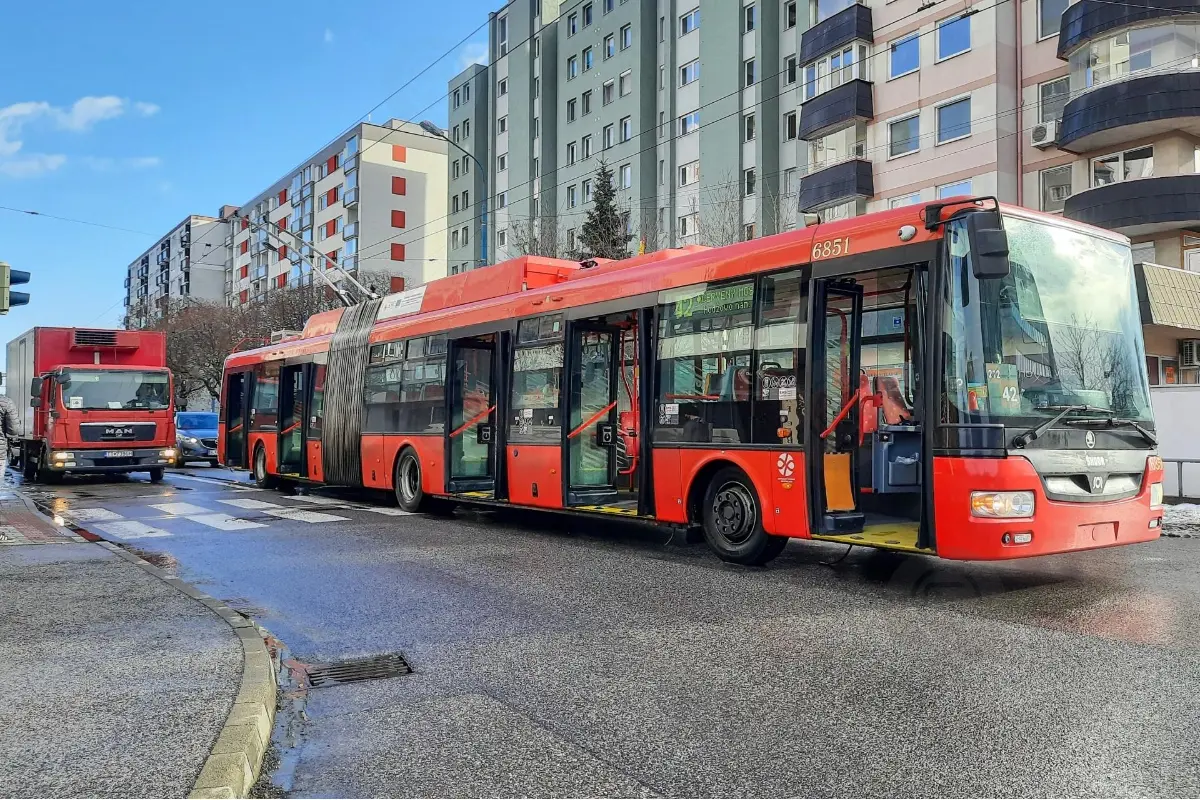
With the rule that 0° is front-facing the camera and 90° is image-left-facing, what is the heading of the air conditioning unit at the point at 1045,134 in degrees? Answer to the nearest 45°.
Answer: approximately 45°

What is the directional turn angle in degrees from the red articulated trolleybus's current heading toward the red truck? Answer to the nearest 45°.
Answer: approximately 180°

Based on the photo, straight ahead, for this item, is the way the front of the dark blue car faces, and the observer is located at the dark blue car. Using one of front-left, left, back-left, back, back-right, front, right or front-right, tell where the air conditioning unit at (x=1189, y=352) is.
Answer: front-left

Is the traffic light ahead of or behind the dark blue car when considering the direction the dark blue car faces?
ahead

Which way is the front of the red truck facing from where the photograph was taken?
facing the viewer

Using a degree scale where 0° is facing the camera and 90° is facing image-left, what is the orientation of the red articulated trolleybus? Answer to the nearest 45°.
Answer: approximately 315°

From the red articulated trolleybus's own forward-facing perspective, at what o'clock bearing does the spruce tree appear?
The spruce tree is roughly at 7 o'clock from the red articulated trolleybus.

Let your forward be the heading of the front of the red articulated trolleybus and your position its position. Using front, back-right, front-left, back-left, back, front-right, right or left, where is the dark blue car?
back

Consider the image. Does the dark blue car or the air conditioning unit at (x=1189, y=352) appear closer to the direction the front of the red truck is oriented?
the air conditioning unit

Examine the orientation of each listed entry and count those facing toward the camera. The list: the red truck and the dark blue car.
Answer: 2

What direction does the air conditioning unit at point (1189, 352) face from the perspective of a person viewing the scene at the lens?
facing the viewer and to the left of the viewer

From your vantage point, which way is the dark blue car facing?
toward the camera

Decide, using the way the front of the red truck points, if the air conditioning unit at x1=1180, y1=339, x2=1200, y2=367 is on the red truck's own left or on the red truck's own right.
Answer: on the red truck's own left
